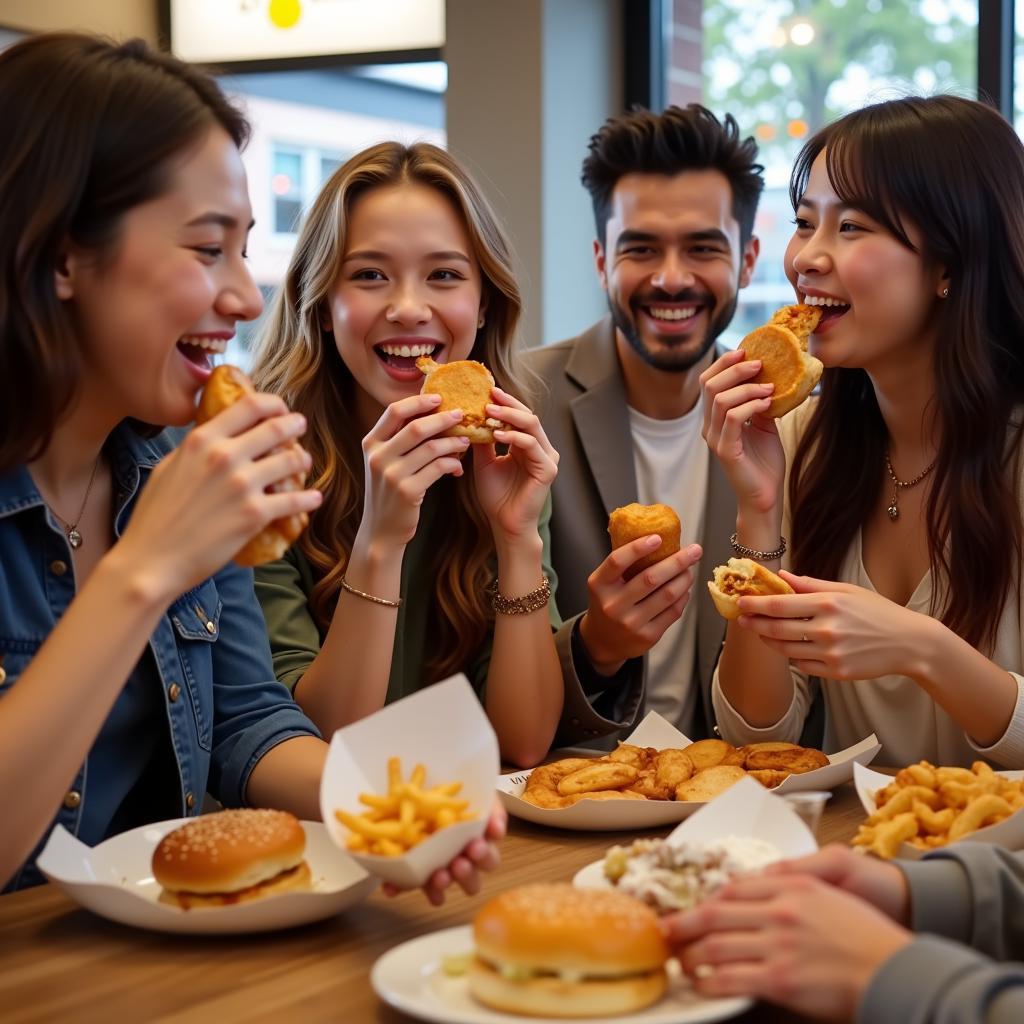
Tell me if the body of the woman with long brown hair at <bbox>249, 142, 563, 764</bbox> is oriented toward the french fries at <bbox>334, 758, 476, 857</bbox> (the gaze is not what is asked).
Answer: yes

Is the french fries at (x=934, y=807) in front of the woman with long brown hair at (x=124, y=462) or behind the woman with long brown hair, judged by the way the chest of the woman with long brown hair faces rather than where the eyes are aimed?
in front

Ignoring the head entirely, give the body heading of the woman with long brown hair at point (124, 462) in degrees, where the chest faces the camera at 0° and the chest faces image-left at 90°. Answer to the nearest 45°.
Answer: approximately 315°

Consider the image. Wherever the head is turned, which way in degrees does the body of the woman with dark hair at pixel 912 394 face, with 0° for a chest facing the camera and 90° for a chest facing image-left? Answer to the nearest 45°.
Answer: approximately 45°

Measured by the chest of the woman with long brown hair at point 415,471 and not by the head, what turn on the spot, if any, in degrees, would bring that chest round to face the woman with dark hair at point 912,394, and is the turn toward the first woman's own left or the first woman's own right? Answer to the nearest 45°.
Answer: approximately 90° to the first woman's own left

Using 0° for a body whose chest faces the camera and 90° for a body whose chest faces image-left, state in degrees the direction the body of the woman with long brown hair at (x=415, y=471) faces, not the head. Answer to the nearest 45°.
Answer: approximately 0°

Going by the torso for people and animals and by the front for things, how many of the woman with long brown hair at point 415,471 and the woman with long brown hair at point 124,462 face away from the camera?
0

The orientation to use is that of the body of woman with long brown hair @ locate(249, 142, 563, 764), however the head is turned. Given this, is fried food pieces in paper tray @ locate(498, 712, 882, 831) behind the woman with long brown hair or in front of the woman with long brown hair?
in front
